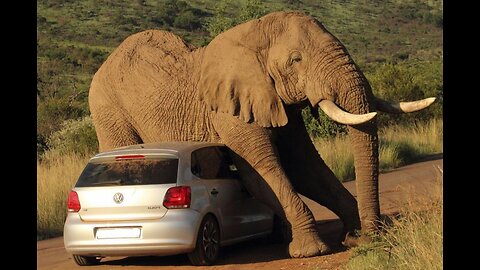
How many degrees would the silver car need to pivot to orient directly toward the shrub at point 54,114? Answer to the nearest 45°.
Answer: approximately 45° to its left

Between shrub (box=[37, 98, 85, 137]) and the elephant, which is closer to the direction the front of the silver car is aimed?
the elephant

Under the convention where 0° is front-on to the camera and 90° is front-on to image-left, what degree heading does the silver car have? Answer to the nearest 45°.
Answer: approximately 225°
